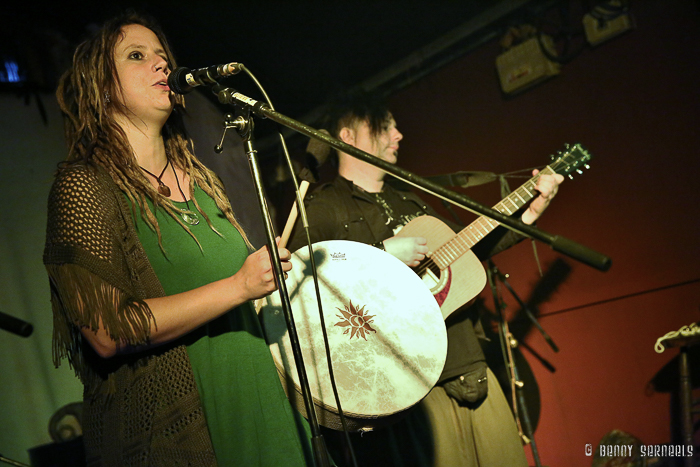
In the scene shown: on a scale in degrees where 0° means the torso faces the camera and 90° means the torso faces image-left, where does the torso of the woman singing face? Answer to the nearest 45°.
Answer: approximately 315°

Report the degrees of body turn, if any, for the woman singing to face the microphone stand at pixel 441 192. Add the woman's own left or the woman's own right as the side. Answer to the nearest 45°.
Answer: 0° — they already face it

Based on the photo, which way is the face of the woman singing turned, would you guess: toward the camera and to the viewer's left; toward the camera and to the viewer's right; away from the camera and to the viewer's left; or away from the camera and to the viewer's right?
toward the camera and to the viewer's right

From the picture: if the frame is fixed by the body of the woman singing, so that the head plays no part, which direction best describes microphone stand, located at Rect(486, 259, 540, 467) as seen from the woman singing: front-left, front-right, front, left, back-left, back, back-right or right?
left
